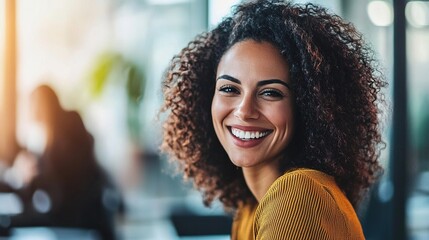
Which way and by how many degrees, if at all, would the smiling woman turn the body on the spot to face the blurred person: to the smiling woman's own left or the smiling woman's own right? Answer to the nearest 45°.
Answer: approximately 90° to the smiling woman's own right

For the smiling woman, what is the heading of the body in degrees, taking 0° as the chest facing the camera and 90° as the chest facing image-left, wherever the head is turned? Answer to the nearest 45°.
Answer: approximately 45°
